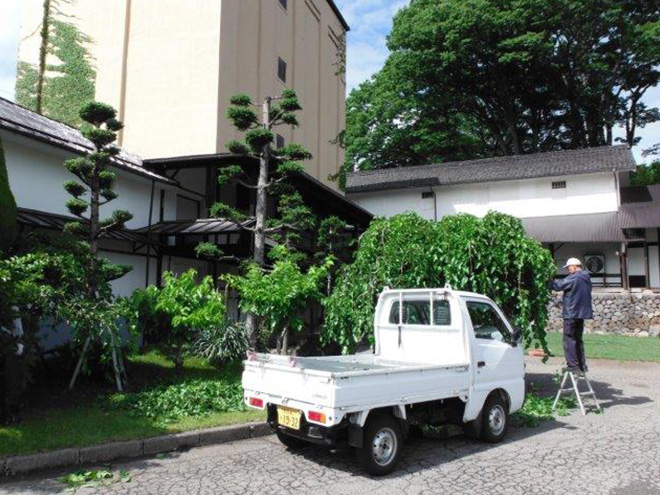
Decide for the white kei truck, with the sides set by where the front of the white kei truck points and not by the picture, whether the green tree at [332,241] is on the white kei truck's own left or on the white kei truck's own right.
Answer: on the white kei truck's own left

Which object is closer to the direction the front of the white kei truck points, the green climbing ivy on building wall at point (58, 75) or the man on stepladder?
the man on stepladder

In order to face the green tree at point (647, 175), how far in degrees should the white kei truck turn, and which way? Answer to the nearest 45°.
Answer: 0° — it already faces it

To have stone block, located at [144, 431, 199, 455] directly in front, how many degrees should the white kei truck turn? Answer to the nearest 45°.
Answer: approximately 135° to its left

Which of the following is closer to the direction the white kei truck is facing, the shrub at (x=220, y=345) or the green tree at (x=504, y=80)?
the green tree

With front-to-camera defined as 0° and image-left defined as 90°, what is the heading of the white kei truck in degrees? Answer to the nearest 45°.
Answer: approximately 225°

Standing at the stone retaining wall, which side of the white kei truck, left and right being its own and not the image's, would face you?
front

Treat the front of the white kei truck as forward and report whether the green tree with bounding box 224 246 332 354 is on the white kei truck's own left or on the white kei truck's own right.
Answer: on the white kei truck's own left

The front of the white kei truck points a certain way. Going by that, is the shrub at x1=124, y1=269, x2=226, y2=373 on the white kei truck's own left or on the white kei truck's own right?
on the white kei truck's own left

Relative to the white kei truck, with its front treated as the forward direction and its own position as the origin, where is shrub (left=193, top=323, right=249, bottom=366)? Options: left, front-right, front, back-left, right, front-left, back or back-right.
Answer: left

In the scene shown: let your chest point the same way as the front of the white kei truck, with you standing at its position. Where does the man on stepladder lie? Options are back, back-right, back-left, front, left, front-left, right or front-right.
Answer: front

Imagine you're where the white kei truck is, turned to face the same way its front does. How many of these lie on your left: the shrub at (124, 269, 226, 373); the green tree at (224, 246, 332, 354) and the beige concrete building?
3
